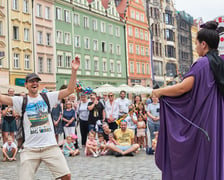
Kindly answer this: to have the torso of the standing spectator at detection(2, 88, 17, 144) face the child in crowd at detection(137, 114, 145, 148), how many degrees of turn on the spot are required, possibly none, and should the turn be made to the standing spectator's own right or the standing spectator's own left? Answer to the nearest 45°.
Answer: approximately 90° to the standing spectator's own left

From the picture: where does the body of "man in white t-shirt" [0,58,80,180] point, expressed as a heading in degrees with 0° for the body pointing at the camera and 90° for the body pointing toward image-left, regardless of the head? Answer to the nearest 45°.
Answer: approximately 0°

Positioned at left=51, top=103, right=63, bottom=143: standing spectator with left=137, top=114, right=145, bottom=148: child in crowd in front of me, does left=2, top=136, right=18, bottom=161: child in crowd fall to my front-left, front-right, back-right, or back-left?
back-right

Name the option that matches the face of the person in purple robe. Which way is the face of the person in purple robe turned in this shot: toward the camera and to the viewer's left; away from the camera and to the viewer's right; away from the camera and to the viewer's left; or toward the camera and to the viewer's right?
away from the camera and to the viewer's left

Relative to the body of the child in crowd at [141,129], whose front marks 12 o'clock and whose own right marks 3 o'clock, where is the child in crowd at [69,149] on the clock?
the child in crowd at [69,149] is roughly at 2 o'clock from the child in crowd at [141,129].

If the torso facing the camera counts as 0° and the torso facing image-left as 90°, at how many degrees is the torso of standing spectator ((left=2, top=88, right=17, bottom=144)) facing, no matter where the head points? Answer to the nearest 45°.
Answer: approximately 0°

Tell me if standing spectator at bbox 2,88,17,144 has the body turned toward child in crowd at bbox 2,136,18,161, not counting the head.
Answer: yes

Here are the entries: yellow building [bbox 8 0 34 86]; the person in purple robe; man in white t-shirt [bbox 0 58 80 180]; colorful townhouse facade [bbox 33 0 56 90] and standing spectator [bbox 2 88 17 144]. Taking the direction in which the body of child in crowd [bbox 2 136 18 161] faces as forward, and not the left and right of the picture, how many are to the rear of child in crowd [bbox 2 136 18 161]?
3

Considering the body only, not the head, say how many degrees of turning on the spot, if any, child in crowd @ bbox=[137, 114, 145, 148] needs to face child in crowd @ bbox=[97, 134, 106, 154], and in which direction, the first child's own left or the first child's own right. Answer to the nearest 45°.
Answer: approximately 45° to the first child's own right
